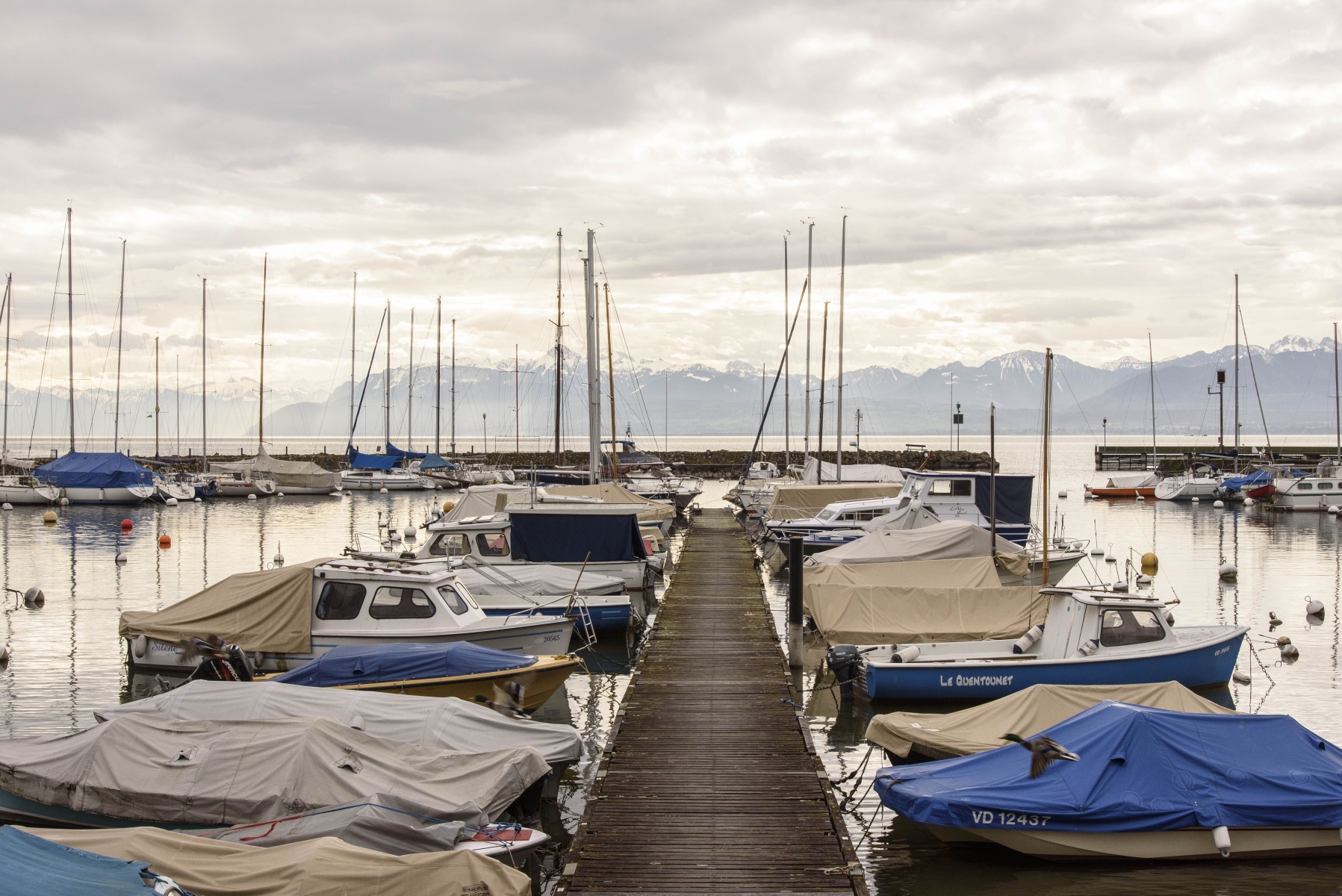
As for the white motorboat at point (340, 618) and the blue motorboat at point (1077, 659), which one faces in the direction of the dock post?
the white motorboat

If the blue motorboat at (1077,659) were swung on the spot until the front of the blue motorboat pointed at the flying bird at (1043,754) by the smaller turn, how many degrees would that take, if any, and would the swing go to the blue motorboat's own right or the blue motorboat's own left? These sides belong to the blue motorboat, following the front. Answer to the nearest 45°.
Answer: approximately 90° to the blue motorboat's own right

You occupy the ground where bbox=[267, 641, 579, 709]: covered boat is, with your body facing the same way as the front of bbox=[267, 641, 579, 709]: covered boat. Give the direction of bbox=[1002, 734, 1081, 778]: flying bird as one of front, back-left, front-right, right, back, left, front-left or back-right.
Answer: front-right

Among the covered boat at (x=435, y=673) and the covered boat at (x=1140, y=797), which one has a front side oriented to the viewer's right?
the covered boat at (x=435, y=673)

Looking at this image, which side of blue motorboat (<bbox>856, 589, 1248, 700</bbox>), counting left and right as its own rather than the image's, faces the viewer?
right

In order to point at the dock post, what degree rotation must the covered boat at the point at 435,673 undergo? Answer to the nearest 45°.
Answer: approximately 45° to its left

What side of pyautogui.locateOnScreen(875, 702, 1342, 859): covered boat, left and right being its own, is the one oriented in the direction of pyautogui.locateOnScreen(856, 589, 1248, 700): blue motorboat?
right

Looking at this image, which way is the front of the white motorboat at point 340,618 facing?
to the viewer's right

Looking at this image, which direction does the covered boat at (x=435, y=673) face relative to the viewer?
to the viewer's right
